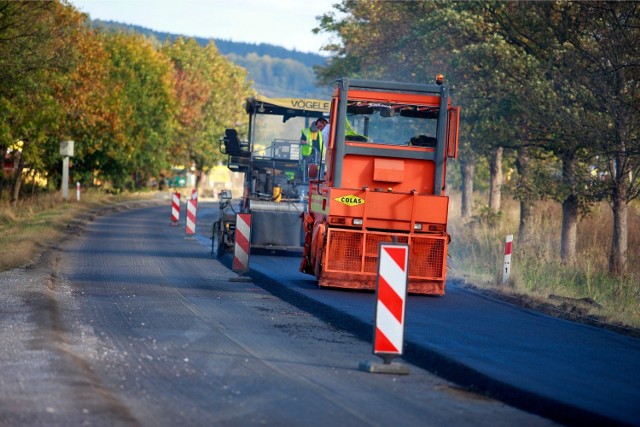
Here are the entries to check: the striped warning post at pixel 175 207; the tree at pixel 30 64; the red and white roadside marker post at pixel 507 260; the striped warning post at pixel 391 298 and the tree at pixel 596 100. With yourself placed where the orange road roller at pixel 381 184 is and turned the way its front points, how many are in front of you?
1

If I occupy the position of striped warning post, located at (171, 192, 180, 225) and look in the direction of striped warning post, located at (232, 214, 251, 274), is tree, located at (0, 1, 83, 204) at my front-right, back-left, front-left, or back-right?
back-right

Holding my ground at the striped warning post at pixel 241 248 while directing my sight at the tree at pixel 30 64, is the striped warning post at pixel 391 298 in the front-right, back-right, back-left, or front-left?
back-left
